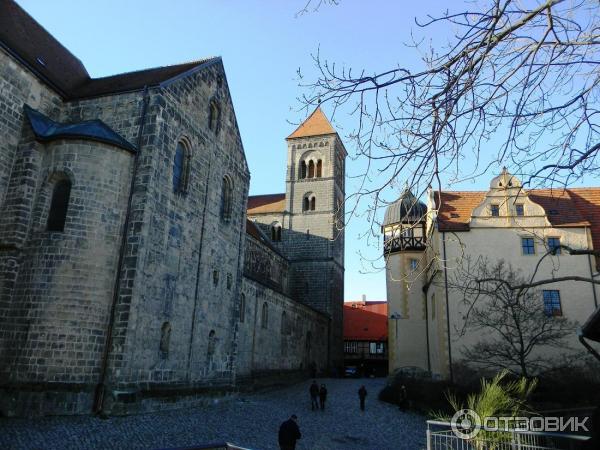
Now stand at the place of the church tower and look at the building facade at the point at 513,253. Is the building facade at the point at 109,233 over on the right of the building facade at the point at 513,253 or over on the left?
right

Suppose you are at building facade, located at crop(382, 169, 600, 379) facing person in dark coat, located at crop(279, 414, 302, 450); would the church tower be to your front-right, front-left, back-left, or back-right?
back-right

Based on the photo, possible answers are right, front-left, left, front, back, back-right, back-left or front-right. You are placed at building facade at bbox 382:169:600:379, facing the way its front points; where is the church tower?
back-right

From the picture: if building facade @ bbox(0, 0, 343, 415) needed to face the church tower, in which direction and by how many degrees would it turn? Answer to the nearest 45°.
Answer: approximately 90° to its left

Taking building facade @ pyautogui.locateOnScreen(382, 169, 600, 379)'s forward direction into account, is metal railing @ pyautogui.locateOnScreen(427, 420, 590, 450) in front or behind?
in front

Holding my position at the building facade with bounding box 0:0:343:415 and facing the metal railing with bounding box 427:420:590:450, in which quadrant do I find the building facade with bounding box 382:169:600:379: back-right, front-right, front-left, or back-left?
front-left

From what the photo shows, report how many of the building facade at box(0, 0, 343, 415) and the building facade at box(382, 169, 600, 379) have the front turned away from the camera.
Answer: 0

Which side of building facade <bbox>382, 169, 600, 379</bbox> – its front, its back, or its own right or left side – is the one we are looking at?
front

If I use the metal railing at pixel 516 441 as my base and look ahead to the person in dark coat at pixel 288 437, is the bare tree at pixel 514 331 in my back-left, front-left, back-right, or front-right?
front-right

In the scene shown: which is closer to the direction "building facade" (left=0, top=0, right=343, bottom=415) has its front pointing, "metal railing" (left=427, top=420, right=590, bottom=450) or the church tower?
the metal railing

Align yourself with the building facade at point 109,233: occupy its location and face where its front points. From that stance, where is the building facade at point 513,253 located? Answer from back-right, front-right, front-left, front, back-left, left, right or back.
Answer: front-left
